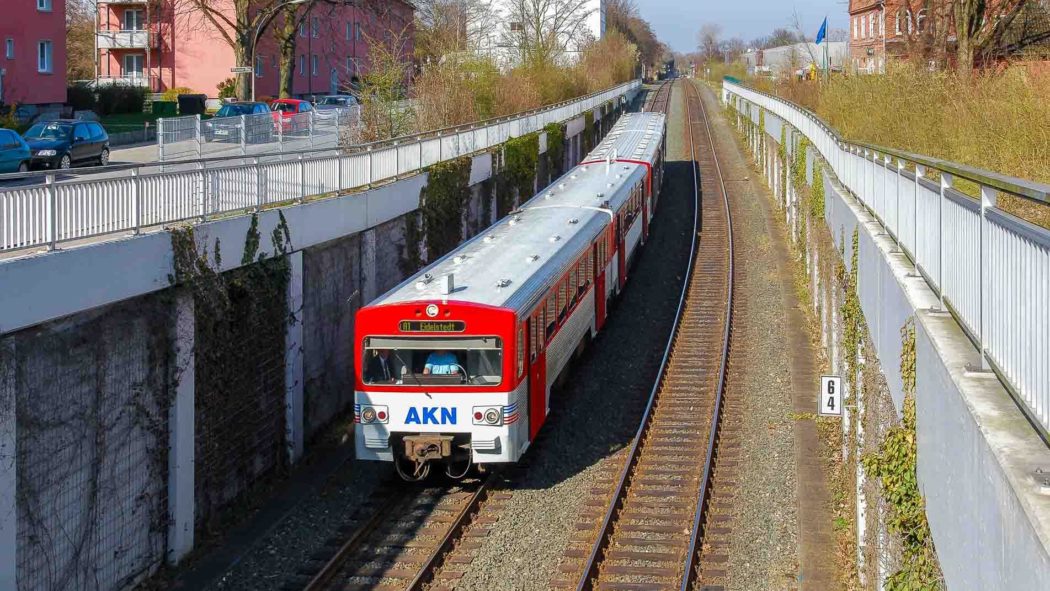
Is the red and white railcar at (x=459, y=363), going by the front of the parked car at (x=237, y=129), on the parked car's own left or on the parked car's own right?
on the parked car's own left

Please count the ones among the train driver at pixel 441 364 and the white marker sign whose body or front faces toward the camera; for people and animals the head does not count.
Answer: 2

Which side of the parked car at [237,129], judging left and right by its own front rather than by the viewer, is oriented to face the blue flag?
back

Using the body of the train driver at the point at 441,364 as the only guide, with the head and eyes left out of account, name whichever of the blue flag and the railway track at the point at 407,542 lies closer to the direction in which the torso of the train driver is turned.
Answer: the railway track

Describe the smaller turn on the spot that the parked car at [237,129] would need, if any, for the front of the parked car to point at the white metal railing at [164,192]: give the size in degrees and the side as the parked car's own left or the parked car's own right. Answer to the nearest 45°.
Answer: approximately 45° to the parked car's own left

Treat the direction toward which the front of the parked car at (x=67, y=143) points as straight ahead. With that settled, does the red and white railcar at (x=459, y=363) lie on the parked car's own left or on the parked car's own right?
on the parked car's own left

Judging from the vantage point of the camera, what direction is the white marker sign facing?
facing the viewer

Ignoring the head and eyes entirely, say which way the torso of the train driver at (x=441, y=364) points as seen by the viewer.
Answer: toward the camera

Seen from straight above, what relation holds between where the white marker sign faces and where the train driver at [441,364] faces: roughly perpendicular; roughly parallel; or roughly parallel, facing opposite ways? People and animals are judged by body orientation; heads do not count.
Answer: roughly parallel

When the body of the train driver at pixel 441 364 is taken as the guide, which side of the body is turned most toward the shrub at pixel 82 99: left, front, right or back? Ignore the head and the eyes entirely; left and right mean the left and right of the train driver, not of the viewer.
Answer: back

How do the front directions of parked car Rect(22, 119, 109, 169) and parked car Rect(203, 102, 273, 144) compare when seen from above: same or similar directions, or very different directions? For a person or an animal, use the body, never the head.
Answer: same or similar directions

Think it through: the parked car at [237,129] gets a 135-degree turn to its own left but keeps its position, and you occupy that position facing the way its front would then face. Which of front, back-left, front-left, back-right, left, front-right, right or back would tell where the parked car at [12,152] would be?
back
